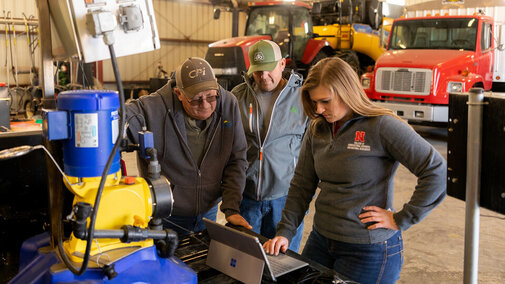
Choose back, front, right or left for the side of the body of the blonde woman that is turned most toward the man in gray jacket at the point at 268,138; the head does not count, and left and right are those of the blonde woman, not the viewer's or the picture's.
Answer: right

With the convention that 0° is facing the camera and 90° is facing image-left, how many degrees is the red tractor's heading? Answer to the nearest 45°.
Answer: approximately 45°

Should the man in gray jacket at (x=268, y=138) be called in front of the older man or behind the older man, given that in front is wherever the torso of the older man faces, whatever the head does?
behind

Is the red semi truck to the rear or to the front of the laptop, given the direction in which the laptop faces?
to the front

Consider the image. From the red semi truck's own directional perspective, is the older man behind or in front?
in front

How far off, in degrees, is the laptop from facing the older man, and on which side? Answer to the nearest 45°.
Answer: approximately 45° to its left

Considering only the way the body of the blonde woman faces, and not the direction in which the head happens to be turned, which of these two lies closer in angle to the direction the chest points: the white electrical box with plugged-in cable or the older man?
the white electrical box with plugged-in cable

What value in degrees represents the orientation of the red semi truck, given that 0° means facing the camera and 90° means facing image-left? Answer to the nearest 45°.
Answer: approximately 45°

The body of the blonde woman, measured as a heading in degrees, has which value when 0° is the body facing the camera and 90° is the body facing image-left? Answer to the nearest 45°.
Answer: approximately 45°

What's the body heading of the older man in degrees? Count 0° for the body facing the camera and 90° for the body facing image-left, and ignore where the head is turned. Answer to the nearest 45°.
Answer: approximately 0°

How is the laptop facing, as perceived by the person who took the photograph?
facing away from the viewer and to the right of the viewer

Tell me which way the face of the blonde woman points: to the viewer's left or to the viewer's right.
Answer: to the viewer's left
